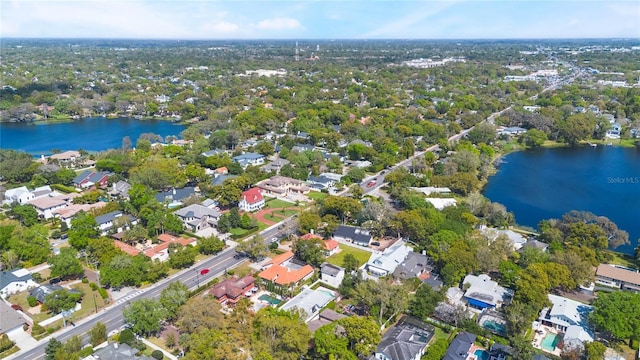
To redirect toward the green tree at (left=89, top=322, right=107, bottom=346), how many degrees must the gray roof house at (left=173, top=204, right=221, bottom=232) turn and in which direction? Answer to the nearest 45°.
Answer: approximately 45° to its right

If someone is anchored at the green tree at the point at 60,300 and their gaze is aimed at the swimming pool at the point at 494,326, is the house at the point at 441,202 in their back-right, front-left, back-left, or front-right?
front-left

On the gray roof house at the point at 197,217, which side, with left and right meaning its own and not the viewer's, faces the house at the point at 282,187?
left

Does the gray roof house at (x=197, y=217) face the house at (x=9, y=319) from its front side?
no

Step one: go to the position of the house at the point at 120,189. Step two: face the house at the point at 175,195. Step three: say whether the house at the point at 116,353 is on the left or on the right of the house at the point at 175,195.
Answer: right

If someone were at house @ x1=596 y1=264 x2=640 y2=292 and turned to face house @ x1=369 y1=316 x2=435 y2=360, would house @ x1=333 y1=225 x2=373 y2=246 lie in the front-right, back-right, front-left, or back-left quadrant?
front-right

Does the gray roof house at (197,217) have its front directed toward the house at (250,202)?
no

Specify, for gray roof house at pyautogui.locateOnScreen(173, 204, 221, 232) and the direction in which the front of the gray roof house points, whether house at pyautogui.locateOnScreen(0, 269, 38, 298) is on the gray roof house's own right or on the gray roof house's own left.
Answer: on the gray roof house's own right

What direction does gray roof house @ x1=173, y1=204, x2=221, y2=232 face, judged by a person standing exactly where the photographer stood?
facing the viewer and to the right of the viewer

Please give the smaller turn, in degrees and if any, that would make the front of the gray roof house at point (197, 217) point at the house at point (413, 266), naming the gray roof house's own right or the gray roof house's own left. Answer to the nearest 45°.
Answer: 0° — it already faces it

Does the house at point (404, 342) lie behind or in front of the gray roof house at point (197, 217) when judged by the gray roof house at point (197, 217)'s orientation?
in front

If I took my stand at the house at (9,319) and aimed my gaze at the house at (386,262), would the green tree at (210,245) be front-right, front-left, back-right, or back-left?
front-left

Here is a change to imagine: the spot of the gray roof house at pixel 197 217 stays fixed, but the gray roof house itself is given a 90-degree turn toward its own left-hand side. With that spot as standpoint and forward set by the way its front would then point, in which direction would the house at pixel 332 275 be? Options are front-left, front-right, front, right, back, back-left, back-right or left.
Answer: right
